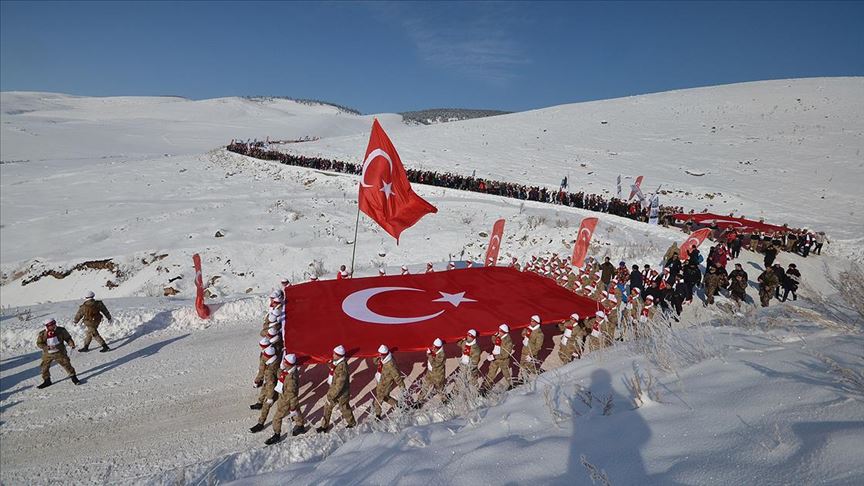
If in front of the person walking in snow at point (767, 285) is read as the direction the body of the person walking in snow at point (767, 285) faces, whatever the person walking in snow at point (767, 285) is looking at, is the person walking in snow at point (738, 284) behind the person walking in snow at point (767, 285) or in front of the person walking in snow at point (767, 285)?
in front

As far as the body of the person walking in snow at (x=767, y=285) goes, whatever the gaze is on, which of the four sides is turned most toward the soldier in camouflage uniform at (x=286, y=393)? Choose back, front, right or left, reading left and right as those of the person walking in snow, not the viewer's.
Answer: front

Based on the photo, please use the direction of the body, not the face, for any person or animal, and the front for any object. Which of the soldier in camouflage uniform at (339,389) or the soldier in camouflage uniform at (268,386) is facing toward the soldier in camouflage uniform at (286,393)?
the soldier in camouflage uniform at (339,389)

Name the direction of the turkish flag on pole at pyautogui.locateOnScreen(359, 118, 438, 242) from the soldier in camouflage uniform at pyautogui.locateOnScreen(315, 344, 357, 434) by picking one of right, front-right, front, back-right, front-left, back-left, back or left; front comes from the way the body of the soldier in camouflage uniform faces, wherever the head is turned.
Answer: right

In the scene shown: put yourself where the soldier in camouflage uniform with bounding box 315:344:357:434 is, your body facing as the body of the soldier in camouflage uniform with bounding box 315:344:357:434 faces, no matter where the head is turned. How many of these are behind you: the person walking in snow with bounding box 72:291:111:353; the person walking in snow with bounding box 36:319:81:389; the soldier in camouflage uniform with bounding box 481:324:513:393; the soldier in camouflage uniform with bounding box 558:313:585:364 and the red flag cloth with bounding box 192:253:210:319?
2

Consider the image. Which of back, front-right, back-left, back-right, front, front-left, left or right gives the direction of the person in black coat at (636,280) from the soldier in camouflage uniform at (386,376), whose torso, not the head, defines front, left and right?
back-right

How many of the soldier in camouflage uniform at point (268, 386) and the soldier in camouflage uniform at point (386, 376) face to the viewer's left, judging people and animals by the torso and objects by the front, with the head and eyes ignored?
2

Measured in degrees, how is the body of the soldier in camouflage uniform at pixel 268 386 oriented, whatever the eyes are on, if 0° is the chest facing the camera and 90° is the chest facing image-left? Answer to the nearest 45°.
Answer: approximately 90°

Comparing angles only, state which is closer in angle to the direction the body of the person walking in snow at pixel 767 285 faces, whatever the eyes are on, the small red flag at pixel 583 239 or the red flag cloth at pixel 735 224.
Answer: the small red flag

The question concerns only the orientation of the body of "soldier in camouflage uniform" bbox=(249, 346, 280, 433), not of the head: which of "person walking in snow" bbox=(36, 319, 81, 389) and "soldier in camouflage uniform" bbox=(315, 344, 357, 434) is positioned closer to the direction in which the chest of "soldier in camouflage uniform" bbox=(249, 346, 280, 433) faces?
the person walking in snow

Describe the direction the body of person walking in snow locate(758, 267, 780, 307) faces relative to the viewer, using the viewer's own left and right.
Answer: facing the viewer and to the left of the viewer

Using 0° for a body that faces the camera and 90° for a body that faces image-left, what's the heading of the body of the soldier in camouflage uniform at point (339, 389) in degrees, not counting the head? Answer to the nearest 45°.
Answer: approximately 90°

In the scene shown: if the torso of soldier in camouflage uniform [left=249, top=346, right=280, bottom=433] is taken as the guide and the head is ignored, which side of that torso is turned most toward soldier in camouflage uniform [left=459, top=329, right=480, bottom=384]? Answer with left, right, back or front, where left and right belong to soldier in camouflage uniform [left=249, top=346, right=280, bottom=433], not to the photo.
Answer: back

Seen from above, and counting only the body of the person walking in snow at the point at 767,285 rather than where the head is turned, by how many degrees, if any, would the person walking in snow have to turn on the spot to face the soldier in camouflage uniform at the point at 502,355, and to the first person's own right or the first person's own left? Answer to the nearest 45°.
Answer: approximately 45° to the first person's own left

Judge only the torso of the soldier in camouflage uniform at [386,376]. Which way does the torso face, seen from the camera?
to the viewer's left
